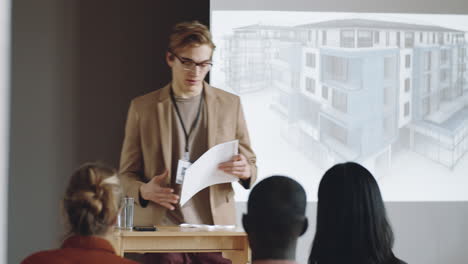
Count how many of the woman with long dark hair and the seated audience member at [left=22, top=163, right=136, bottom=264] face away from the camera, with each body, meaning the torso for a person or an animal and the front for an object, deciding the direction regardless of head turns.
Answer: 2

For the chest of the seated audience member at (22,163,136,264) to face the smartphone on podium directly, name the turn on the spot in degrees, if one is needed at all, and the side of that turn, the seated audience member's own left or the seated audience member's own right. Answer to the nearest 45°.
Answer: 0° — they already face it

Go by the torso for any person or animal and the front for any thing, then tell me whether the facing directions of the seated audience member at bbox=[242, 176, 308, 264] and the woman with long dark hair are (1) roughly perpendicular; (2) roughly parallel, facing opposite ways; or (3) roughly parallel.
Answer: roughly parallel

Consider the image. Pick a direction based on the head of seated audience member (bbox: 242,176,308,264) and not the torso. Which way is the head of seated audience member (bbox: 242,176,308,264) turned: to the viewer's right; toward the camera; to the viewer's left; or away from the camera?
away from the camera

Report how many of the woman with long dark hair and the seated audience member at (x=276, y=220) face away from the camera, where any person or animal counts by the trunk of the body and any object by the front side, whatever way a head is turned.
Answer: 2

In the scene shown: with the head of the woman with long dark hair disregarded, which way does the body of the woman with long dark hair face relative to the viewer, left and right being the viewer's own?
facing away from the viewer

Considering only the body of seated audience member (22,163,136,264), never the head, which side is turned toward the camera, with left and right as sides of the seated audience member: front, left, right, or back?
back

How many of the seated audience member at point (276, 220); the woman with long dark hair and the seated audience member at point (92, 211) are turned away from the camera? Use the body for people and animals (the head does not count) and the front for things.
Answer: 3

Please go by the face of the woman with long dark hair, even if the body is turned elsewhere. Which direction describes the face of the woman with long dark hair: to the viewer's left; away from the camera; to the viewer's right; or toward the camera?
away from the camera

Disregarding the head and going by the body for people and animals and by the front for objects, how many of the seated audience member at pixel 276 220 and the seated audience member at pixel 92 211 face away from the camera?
2

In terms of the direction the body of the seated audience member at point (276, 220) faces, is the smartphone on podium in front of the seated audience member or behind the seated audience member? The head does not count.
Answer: in front

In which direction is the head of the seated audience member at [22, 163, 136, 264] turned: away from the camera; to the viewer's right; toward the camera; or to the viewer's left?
away from the camera

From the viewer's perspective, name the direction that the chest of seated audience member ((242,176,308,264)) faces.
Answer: away from the camera
